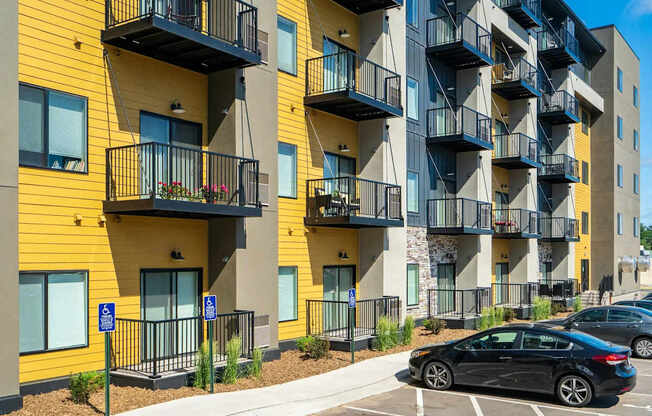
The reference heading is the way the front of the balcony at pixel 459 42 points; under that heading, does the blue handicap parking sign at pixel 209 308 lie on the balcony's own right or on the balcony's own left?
on the balcony's own right

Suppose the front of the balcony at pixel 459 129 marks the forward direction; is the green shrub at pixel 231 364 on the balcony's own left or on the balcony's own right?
on the balcony's own right

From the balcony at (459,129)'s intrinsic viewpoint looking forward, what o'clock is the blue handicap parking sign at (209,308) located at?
The blue handicap parking sign is roughly at 2 o'clock from the balcony.

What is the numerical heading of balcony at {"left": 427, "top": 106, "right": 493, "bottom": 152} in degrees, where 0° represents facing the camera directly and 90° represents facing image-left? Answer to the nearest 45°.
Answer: approximately 315°

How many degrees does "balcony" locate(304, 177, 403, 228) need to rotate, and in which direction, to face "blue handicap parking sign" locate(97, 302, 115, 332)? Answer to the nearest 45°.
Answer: approximately 45° to its right
